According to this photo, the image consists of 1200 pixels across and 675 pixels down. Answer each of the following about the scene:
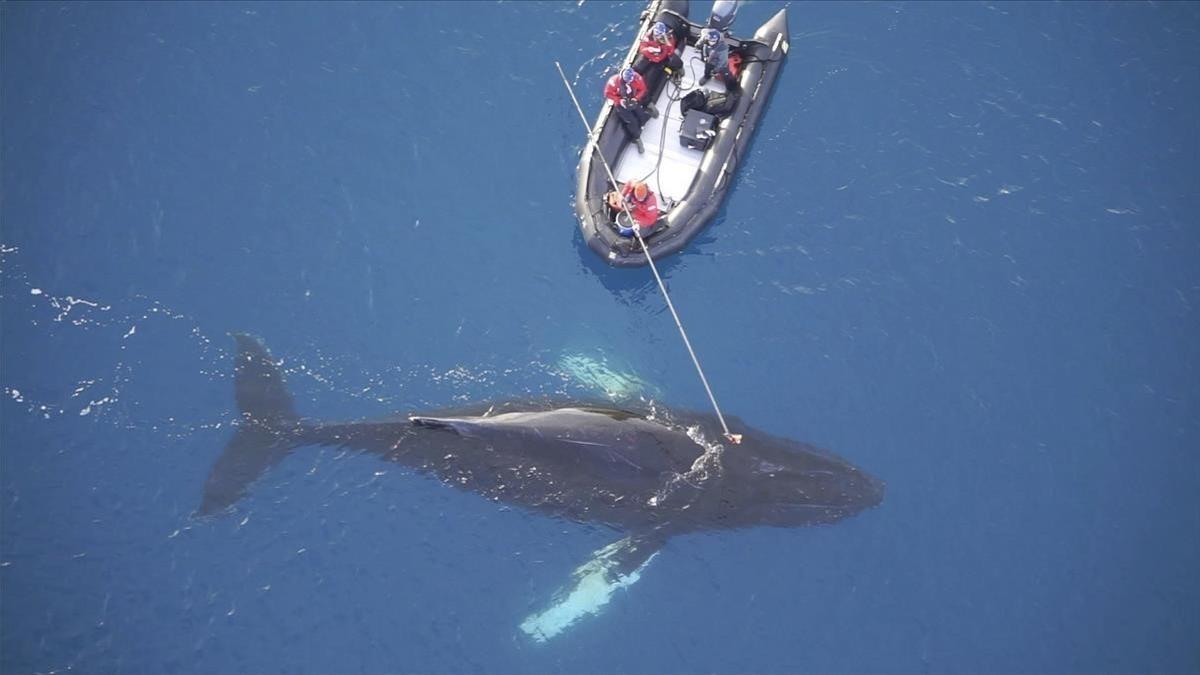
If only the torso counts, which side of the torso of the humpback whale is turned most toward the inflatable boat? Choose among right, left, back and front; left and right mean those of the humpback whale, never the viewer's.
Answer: left

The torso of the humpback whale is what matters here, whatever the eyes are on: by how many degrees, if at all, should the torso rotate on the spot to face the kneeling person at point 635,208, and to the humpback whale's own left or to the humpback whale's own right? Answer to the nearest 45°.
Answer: approximately 90° to the humpback whale's own left

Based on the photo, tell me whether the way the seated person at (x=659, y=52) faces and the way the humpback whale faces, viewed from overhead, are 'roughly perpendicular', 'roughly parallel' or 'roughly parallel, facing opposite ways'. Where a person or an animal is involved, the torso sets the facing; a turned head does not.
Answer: roughly perpendicular

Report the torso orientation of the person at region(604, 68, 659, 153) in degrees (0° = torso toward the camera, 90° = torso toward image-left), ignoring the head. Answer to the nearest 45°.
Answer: approximately 0°

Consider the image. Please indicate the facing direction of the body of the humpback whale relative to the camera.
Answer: to the viewer's right

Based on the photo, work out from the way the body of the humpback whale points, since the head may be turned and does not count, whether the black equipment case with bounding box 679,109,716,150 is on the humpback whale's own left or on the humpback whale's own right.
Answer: on the humpback whale's own left

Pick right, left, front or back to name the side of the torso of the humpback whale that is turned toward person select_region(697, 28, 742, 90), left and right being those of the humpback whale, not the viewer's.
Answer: left

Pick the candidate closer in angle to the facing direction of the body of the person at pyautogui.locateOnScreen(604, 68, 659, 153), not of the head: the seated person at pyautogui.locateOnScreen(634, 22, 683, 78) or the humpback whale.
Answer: the humpback whale

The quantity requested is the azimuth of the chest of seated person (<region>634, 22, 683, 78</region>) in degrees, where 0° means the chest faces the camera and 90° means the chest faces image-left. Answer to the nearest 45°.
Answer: approximately 0°

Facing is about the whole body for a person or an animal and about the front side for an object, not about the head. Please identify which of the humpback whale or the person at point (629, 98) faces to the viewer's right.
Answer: the humpback whale
